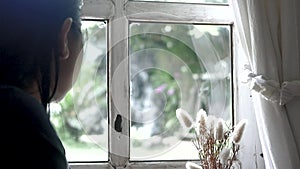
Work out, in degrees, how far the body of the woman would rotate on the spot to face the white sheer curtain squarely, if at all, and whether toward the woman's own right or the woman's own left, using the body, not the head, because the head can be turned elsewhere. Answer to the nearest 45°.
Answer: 0° — they already face it

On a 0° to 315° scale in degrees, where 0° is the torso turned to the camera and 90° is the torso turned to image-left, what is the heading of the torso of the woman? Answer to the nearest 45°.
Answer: approximately 225°

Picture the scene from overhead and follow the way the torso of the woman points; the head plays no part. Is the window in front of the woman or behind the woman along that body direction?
in front

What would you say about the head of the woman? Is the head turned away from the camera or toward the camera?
away from the camera

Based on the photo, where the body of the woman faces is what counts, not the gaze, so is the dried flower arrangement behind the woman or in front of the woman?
in front
